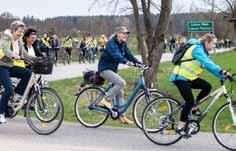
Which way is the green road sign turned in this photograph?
toward the camera

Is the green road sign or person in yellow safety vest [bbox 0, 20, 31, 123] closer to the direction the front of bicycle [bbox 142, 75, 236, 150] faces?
the green road sign

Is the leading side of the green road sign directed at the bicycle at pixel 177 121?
yes

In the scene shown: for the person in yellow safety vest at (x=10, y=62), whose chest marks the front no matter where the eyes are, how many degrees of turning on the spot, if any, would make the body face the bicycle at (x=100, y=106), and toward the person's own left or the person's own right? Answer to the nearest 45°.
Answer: approximately 45° to the person's own left

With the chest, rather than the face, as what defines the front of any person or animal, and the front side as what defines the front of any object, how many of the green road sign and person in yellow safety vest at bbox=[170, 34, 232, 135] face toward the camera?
1

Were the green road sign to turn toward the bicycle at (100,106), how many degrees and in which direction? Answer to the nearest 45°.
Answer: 0° — it already faces it

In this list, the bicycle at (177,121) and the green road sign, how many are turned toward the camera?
1
